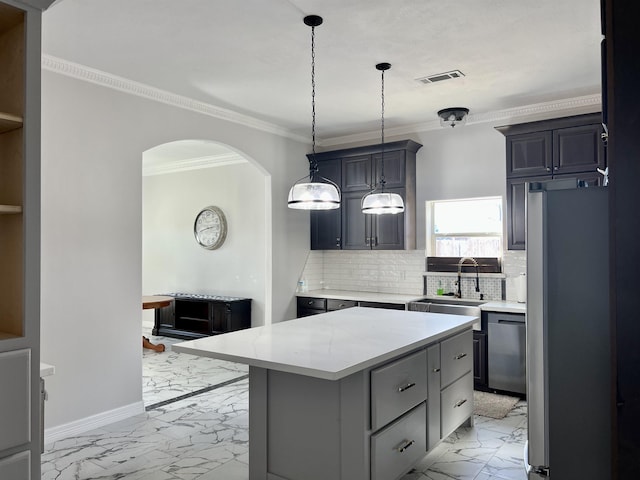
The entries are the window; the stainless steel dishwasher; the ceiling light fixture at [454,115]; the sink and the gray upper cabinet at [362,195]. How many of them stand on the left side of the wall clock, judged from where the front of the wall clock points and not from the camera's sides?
5

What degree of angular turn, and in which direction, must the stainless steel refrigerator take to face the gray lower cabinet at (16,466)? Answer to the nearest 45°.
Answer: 0° — it already faces it

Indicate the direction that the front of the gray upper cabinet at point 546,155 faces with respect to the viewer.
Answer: facing the viewer

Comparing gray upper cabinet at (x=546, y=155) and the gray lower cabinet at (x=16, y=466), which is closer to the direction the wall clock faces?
the gray lower cabinet

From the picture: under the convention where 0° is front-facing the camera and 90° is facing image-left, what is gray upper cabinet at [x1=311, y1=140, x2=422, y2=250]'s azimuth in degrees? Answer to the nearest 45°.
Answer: approximately 45°

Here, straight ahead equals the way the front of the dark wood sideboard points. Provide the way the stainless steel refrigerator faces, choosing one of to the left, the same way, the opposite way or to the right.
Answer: to the right

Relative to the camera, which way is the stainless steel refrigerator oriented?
to the viewer's left

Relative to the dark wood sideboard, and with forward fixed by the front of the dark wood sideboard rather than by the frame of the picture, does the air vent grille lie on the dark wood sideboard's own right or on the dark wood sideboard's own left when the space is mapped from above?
on the dark wood sideboard's own left

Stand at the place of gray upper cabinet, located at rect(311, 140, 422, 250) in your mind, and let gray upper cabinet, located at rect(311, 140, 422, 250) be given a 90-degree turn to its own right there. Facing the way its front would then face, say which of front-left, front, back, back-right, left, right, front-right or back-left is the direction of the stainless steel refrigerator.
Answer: back-left

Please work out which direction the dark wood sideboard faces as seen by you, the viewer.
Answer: facing the viewer and to the left of the viewer

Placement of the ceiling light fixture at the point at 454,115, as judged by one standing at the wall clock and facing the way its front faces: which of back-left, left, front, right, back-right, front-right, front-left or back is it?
left

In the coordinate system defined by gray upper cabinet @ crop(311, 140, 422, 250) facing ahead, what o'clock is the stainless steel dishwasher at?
The stainless steel dishwasher is roughly at 9 o'clock from the gray upper cabinet.

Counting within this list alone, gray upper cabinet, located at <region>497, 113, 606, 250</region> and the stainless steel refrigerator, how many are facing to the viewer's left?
1

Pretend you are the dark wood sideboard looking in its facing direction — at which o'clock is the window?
The window is roughly at 9 o'clock from the dark wood sideboard.

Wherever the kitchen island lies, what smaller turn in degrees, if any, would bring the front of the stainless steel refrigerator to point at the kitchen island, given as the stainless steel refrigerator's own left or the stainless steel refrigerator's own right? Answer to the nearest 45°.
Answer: approximately 45° to the stainless steel refrigerator's own right

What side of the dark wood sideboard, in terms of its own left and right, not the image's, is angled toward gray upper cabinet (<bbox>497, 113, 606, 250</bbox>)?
left

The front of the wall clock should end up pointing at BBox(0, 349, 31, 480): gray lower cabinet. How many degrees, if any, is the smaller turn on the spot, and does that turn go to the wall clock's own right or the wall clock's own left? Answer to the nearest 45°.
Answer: approximately 45° to the wall clock's own left
